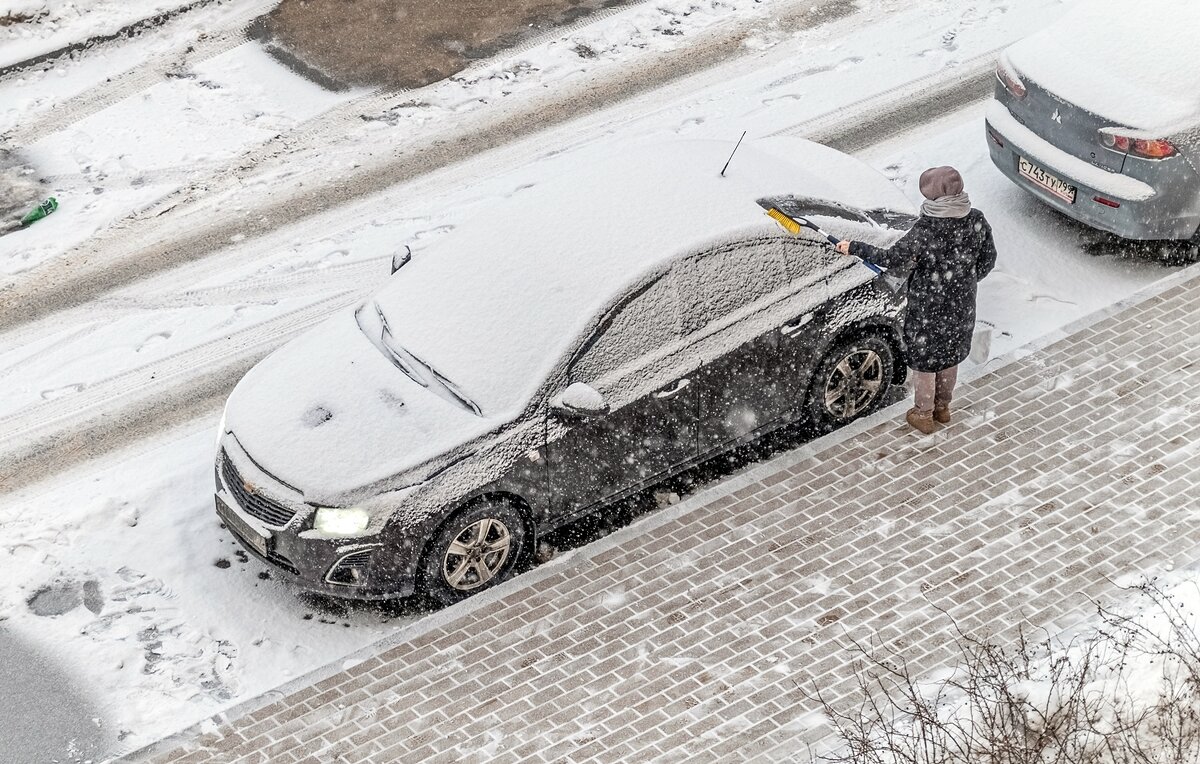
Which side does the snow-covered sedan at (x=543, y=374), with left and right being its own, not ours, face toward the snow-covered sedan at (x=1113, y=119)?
back

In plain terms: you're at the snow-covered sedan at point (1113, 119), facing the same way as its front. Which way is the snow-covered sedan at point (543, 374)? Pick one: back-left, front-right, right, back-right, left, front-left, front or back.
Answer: back

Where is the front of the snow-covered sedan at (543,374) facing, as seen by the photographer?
facing the viewer and to the left of the viewer

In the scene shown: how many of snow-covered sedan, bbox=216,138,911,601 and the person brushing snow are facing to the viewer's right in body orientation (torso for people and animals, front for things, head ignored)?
0

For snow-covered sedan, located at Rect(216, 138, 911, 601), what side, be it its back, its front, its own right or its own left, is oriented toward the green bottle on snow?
right

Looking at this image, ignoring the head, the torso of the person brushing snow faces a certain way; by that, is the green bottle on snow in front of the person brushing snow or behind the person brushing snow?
in front

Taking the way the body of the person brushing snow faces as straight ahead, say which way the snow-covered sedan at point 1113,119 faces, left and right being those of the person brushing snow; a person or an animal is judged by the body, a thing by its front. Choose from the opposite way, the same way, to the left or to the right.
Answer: to the right

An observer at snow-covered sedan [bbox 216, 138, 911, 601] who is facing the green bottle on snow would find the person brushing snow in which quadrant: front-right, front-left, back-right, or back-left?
back-right

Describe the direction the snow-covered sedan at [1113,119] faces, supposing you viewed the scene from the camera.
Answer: facing away from the viewer and to the right of the viewer

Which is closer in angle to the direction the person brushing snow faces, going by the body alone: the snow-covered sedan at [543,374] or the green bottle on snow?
the green bottle on snow

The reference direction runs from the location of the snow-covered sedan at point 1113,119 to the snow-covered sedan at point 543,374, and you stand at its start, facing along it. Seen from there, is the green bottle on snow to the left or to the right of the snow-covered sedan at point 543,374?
right

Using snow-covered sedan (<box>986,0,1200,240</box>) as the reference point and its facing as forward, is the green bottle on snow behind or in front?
behind

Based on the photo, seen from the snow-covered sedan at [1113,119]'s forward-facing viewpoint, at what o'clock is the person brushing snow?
The person brushing snow is roughly at 5 o'clock from the snow-covered sedan.
